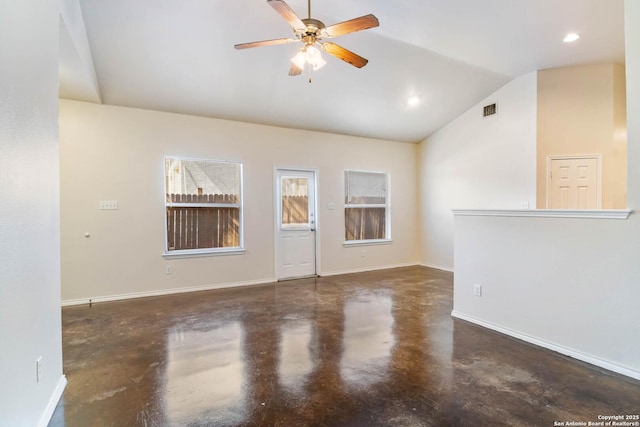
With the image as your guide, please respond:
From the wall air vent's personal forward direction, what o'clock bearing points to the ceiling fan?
The ceiling fan is roughly at 11 o'clock from the wall air vent.

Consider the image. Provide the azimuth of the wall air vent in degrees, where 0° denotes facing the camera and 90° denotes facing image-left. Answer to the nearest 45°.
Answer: approximately 45°

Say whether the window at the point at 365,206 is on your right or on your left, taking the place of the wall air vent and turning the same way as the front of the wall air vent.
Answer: on your right

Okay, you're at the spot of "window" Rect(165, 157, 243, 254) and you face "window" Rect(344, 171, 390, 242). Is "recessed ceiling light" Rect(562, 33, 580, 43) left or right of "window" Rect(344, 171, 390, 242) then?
right

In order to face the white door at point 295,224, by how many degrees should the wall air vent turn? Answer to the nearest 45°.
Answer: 0° — it already faces it
